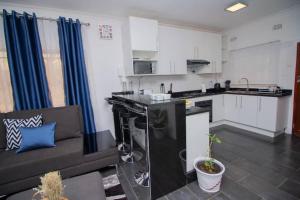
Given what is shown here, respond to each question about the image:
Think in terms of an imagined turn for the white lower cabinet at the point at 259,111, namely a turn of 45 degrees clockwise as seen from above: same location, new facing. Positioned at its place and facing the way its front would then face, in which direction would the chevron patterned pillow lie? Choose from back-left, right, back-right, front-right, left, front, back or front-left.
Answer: front-left

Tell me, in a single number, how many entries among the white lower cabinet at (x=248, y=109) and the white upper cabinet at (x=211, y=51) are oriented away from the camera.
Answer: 0

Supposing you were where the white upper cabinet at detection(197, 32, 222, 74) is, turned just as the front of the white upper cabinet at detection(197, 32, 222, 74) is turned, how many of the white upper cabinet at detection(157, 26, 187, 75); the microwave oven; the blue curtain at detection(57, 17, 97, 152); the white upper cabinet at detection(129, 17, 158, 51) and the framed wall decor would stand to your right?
5

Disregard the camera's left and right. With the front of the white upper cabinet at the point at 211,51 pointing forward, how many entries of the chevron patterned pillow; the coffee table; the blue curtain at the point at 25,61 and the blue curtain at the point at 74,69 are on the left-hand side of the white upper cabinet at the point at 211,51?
0

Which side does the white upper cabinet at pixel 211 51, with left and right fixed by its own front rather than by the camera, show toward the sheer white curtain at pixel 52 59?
right

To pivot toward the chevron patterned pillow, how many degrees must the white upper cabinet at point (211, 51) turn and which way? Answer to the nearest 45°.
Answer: approximately 90° to its right

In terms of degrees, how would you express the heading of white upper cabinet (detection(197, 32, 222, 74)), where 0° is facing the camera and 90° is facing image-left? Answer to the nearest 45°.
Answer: approximately 315°

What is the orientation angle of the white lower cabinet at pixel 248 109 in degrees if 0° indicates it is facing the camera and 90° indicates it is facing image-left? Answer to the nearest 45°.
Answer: approximately 45°

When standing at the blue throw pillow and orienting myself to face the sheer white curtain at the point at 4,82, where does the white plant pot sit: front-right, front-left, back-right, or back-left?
back-right

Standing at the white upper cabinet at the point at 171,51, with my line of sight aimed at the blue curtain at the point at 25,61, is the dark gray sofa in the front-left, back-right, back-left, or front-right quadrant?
front-left

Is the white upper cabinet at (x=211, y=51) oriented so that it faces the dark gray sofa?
no

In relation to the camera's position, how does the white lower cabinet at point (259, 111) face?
facing the viewer and to the left of the viewer

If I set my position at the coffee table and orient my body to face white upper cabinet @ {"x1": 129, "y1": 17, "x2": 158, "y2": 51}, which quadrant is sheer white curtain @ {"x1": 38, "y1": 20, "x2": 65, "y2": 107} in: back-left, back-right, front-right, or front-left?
front-left

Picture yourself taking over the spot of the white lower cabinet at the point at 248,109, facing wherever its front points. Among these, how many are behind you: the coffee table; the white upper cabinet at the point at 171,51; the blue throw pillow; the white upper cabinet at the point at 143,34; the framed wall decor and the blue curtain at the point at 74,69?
0
